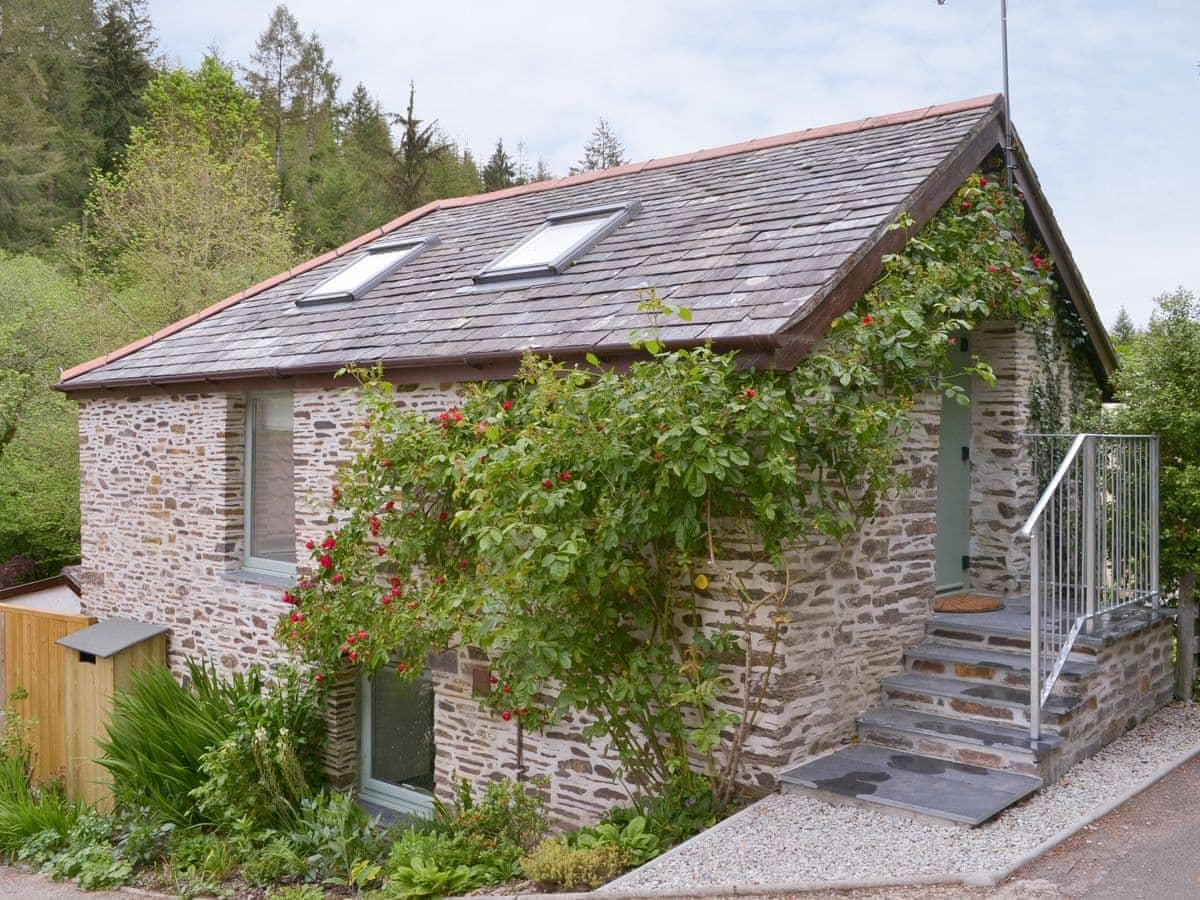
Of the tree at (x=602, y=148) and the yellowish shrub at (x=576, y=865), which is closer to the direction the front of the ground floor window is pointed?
the yellowish shrub

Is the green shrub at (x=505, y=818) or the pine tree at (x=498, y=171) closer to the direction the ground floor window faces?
the green shrub

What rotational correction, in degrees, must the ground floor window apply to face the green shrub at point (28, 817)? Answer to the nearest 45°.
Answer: approximately 45° to its right

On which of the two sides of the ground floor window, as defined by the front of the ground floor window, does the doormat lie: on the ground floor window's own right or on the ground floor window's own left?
on the ground floor window's own left

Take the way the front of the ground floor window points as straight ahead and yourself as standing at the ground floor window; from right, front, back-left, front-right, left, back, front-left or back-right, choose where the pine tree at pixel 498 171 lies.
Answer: back-right

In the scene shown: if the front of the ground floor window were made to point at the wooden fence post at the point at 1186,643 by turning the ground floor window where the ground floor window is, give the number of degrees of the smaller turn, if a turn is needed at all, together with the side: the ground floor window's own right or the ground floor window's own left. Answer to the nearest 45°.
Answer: approximately 135° to the ground floor window's own left

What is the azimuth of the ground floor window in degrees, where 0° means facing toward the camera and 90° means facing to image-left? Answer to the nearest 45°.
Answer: approximately 45°

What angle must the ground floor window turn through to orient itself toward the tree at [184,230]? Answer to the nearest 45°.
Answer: approximately 135° to its right

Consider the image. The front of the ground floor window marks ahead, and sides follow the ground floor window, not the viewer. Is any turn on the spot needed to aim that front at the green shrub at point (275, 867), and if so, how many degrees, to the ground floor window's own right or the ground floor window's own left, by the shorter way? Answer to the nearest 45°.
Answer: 0° — it already faces it
